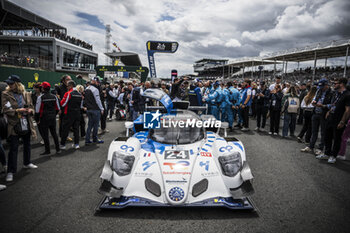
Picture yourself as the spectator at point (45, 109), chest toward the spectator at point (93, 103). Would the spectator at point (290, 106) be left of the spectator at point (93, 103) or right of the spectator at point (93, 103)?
right

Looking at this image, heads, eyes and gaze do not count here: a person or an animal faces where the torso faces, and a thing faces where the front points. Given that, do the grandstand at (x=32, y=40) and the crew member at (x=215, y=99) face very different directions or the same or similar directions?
very different directions

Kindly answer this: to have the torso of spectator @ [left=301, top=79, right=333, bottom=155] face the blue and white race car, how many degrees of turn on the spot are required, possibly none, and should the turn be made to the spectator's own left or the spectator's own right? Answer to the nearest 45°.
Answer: approximately 45° to the spectator's own left

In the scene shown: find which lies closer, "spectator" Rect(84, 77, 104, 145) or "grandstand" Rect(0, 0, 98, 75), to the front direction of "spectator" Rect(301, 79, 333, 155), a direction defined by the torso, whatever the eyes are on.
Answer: the spectator

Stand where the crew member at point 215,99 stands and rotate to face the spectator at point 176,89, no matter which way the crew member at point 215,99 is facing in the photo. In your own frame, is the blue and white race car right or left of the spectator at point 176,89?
left

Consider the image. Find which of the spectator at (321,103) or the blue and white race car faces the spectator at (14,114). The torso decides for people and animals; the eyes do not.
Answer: the spectator at (321,103)

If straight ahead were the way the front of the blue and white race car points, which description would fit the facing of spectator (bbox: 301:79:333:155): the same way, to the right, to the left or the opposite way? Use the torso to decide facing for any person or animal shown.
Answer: to the right
